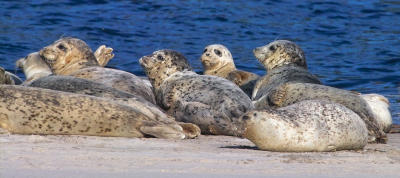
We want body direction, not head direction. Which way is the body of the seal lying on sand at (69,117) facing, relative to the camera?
to the viewer's left

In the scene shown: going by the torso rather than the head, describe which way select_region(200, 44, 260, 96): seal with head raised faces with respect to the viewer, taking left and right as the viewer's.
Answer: facing the viewer and to the left of the viewer

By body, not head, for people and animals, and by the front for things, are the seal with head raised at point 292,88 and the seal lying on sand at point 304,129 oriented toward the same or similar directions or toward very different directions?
same or similar directions

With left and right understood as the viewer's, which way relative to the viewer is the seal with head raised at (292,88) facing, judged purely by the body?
facing to the left of the viewer

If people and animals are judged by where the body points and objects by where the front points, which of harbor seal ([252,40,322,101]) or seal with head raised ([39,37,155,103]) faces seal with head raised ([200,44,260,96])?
the harbor seal

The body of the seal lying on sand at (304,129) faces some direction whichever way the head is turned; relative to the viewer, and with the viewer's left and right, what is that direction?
facing to the left of the viewer

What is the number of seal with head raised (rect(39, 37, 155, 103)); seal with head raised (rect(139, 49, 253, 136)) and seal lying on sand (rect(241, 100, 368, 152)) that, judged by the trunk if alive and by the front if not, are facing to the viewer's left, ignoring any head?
3

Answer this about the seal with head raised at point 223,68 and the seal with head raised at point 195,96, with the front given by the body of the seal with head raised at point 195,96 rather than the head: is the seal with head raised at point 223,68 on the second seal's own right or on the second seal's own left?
on the second seal's own right

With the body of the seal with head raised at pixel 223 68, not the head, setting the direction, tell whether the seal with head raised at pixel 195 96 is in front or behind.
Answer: in front

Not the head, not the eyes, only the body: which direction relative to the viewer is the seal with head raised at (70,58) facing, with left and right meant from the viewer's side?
facing to the left of the viewer

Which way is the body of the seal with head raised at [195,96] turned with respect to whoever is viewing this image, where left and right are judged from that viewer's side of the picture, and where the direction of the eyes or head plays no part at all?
facing to the left of the viewer

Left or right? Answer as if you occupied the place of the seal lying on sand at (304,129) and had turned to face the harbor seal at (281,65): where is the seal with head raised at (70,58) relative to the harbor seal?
left

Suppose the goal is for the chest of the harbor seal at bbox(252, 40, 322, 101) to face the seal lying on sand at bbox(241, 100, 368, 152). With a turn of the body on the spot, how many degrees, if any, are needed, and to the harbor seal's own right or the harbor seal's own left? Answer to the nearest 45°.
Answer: approximately 90° to the harbor seal's own left

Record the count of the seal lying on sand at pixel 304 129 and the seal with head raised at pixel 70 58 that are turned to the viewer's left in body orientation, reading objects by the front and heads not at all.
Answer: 2

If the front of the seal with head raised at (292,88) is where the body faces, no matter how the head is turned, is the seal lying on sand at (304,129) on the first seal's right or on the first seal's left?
on the first seal's left
